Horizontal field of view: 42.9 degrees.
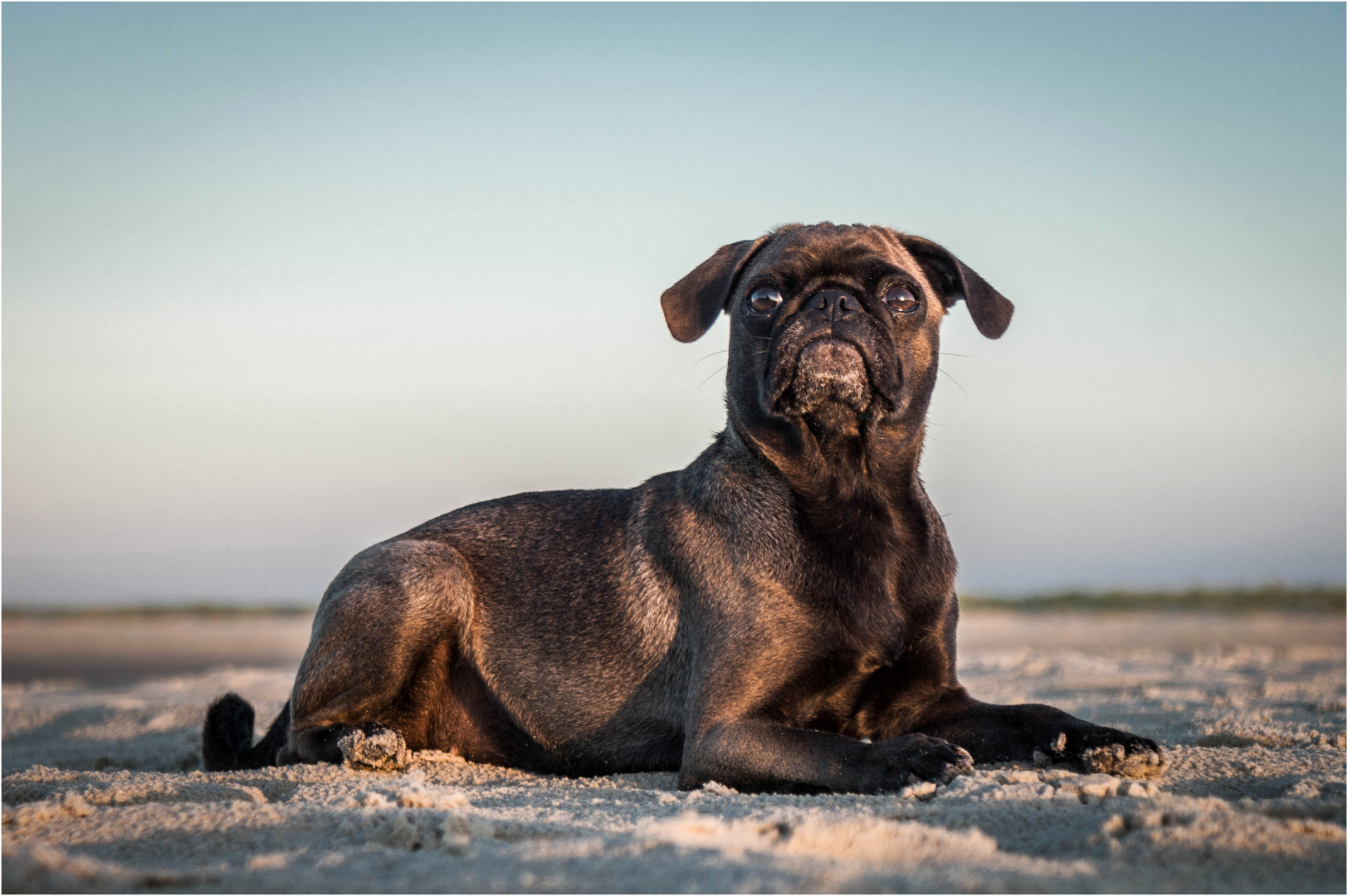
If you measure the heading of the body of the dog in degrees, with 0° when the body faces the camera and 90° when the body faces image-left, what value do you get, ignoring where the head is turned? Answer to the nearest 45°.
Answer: approximately 315°
